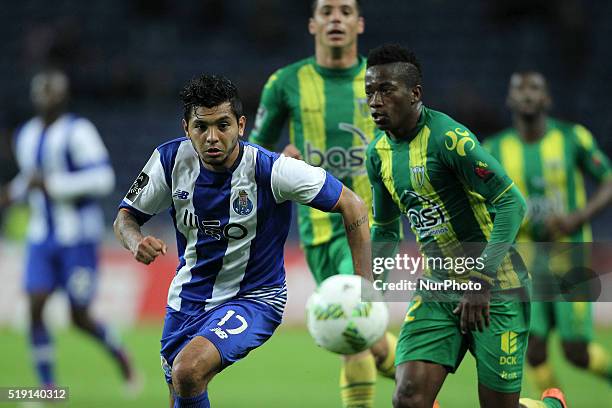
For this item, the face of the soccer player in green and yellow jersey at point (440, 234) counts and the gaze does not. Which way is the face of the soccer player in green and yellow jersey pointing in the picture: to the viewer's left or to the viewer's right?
to the viewer's left

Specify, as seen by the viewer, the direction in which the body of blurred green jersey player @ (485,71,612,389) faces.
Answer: toward the camera

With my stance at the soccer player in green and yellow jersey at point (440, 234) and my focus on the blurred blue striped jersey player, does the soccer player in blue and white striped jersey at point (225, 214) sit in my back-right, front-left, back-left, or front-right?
front-left

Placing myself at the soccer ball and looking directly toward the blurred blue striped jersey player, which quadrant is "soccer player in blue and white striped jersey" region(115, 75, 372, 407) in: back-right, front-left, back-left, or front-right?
front-left

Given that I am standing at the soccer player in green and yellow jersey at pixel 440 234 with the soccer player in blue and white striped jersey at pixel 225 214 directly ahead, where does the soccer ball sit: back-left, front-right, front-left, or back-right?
front-left

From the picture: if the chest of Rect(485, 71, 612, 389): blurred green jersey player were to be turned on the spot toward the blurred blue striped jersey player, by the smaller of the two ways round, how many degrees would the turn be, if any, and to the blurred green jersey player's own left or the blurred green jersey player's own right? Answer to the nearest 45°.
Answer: approximately 90° to the blurred green jersey player's own right

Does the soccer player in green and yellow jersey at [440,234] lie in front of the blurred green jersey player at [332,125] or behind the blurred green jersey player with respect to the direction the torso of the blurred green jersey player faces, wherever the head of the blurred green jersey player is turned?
in front

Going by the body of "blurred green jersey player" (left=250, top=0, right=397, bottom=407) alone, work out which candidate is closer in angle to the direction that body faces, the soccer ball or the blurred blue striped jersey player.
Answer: the soccer ball

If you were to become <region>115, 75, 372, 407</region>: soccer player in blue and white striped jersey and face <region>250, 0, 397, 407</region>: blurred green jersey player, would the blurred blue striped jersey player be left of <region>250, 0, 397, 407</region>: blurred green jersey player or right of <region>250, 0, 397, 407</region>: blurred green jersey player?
left

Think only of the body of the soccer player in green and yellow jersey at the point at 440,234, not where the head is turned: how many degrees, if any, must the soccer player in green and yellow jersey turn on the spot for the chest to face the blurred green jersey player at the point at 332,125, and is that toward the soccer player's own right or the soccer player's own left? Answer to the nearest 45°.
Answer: approximately 90° to the soccer player's own right

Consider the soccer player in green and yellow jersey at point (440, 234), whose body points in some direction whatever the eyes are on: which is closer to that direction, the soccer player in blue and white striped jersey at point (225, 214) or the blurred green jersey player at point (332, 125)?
the soccer player in blue and white striped jersey

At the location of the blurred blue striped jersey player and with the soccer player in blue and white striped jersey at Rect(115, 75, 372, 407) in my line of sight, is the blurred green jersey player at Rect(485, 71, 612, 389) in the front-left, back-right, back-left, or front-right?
front-left

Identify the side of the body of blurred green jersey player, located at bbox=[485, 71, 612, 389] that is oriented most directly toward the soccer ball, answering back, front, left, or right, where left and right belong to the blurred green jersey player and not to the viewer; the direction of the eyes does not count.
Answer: front

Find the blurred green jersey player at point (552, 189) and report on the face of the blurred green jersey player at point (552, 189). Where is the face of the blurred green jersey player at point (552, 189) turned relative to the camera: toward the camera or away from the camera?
toward the camera

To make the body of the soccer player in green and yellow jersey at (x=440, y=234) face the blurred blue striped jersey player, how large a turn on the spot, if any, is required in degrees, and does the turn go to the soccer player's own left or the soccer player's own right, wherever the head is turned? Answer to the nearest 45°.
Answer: approximately 90° to the soccer player's own right

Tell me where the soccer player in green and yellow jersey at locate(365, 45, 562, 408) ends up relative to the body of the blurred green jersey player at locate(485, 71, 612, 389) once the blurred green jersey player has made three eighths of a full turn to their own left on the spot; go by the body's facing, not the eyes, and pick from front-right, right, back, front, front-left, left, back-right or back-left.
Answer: back-right

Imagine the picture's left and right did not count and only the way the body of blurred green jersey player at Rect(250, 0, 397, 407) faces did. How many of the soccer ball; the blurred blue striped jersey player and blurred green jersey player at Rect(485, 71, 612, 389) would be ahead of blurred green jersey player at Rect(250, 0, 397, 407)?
1

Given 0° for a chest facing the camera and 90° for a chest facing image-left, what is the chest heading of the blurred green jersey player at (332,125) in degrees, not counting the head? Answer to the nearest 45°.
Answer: approximately 0°

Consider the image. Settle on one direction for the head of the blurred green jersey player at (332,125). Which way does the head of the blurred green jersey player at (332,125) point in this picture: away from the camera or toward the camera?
toward the camera

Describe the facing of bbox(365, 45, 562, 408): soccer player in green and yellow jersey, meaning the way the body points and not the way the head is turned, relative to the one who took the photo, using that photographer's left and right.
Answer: facing the viewer and to the left of the viewer

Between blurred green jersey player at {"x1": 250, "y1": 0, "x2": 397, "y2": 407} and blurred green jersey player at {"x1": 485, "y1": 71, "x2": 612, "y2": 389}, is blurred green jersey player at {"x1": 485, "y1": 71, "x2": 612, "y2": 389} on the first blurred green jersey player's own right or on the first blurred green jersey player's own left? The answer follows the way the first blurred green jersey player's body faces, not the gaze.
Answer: on the first blurred green jersey player's own left
